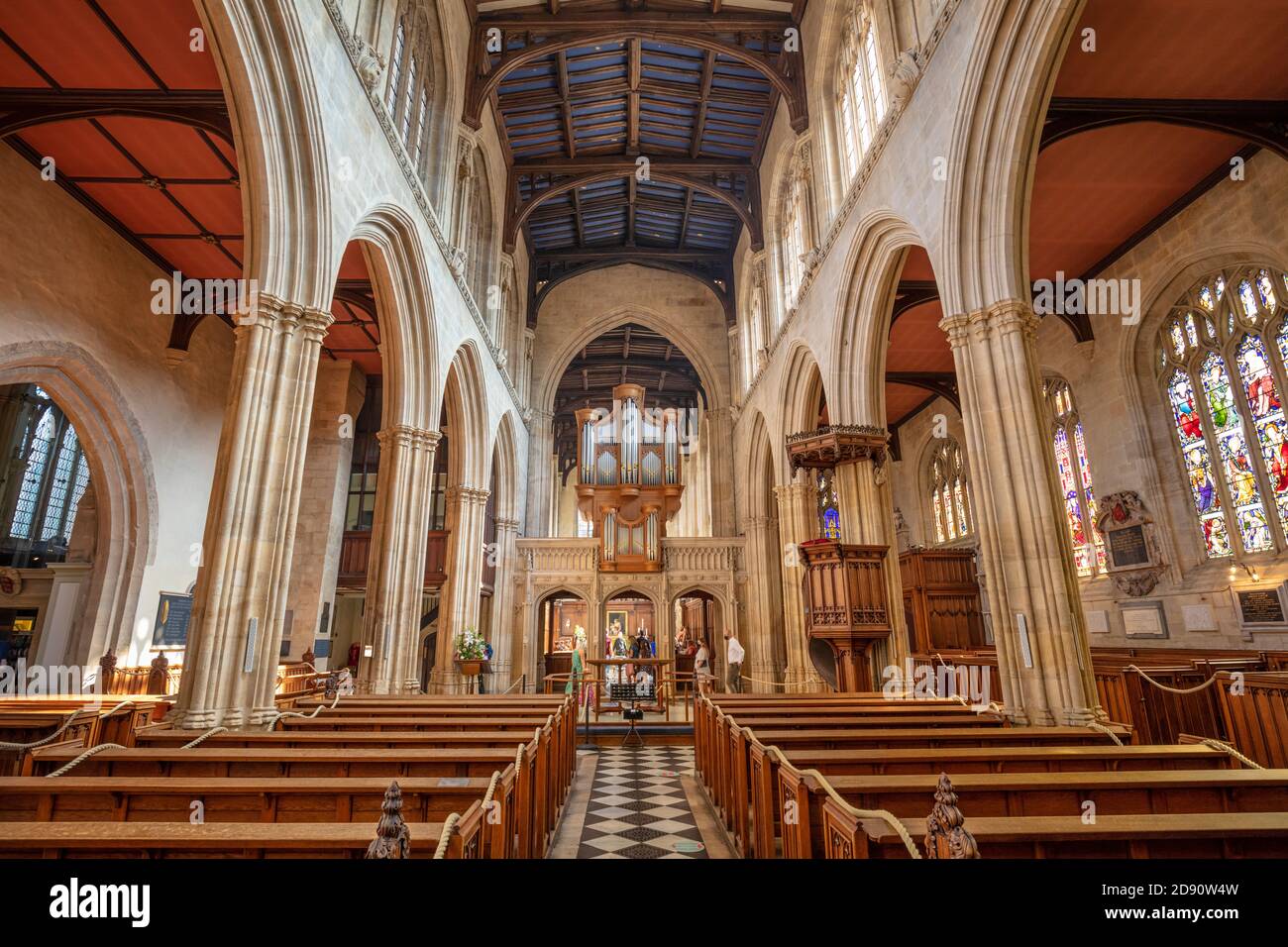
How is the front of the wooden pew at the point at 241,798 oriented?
away from the camera

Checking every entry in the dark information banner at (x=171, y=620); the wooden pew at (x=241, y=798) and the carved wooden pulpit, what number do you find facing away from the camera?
1

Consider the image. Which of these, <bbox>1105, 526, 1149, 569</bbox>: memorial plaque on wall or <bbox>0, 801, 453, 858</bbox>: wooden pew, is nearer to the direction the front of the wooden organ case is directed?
the wooden pew

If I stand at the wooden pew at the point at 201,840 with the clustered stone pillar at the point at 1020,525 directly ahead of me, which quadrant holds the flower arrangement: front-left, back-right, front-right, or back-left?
front-left

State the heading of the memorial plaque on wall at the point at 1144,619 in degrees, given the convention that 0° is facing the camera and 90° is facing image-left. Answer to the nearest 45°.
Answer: approximately 45°

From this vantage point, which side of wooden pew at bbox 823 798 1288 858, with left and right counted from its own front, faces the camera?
back

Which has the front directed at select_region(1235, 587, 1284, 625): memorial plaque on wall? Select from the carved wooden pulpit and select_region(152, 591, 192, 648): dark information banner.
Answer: select_region(152, 591, 192, 648): dark information banner

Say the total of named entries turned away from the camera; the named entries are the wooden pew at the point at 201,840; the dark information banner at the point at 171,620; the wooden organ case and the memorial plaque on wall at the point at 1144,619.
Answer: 1

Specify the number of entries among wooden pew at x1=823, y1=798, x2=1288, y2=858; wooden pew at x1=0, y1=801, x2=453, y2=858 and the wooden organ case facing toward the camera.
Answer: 1

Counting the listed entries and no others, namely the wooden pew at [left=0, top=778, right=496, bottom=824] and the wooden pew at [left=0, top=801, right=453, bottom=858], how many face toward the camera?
0

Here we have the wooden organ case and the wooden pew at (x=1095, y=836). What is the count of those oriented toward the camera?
1

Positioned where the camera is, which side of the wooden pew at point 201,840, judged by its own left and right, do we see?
back

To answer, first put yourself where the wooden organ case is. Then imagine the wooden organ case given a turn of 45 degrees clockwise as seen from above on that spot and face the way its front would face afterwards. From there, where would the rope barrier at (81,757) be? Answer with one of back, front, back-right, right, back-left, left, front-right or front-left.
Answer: front-left

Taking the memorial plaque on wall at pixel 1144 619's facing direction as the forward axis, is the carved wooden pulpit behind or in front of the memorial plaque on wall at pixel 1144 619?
in front

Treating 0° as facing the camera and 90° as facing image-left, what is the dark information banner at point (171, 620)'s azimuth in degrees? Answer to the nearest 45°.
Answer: approximately 315°

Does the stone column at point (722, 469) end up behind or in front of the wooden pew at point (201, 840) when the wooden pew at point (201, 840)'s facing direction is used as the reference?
in front

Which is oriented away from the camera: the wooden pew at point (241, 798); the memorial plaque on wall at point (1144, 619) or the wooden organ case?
the wooden pew

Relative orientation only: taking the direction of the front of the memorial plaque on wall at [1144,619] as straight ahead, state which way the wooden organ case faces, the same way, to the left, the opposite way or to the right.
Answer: to the left

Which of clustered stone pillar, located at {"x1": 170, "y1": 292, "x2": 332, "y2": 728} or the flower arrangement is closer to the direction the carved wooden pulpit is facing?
the clustered stone pillar

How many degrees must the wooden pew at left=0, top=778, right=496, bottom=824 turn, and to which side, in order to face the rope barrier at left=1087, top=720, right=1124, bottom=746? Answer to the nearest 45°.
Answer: approximately 90° to its right

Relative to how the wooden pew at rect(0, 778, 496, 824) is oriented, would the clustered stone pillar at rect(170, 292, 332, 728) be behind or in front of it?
in front
